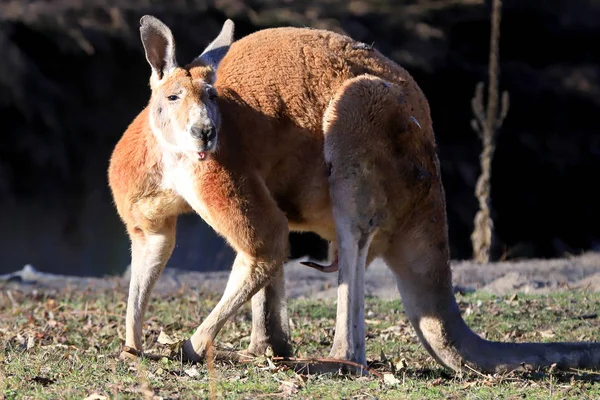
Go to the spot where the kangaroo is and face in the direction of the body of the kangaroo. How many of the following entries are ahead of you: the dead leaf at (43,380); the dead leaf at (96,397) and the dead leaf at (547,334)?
2

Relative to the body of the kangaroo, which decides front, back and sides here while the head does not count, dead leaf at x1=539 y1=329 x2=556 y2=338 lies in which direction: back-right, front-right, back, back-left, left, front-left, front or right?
back

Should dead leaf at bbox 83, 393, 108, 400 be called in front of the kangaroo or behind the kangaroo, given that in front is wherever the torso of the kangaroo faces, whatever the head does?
in front

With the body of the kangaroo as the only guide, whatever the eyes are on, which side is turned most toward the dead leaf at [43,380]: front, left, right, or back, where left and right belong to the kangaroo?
front
